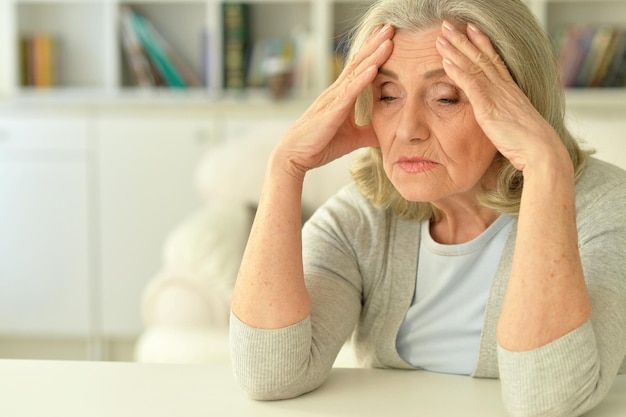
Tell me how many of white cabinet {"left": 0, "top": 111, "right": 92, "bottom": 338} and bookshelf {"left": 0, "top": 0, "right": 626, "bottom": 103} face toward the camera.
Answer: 2

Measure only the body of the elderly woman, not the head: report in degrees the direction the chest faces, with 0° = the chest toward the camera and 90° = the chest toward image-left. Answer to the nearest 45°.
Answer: approximately 45°

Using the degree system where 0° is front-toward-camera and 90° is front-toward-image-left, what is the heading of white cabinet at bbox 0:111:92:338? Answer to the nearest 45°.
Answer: approximately 0°

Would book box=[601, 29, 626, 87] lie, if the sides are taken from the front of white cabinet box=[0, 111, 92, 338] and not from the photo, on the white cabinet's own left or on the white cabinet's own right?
on the white cabinet's own left

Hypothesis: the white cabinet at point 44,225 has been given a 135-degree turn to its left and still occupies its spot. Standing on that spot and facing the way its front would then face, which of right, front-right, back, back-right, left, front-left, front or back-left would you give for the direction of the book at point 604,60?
front-right

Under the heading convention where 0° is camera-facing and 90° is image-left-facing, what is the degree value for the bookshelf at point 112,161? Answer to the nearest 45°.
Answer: approximately 0°
